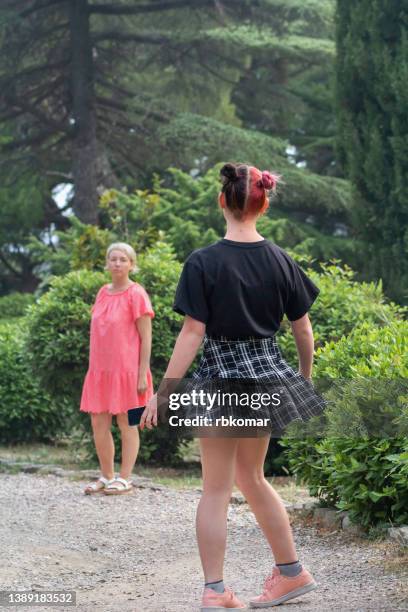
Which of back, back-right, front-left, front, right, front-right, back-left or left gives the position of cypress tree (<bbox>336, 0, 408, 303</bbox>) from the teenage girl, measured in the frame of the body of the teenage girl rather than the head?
front

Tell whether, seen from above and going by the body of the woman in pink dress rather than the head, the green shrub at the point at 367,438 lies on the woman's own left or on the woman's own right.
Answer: on the woman's own left

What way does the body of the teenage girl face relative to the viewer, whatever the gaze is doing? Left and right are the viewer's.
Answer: facing away from the viewer

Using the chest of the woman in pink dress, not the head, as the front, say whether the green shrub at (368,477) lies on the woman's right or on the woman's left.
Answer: on the woman's left

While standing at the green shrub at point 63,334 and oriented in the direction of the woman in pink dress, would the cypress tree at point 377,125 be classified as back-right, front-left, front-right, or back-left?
back-left

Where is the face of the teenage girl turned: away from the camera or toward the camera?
away from the camera

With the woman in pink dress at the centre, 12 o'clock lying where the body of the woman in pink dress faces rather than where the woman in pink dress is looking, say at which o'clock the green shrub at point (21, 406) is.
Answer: The green shrub is roughly at 4 o'clock from the woman in pink dress.

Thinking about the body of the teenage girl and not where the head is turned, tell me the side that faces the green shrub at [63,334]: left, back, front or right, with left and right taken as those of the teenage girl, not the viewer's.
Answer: front

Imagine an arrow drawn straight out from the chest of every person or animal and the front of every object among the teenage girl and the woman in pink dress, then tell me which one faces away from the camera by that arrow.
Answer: the teenage girl

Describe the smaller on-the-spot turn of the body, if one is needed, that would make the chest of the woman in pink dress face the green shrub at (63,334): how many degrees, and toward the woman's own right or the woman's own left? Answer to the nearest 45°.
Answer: approximately 135° to the woman's own right
